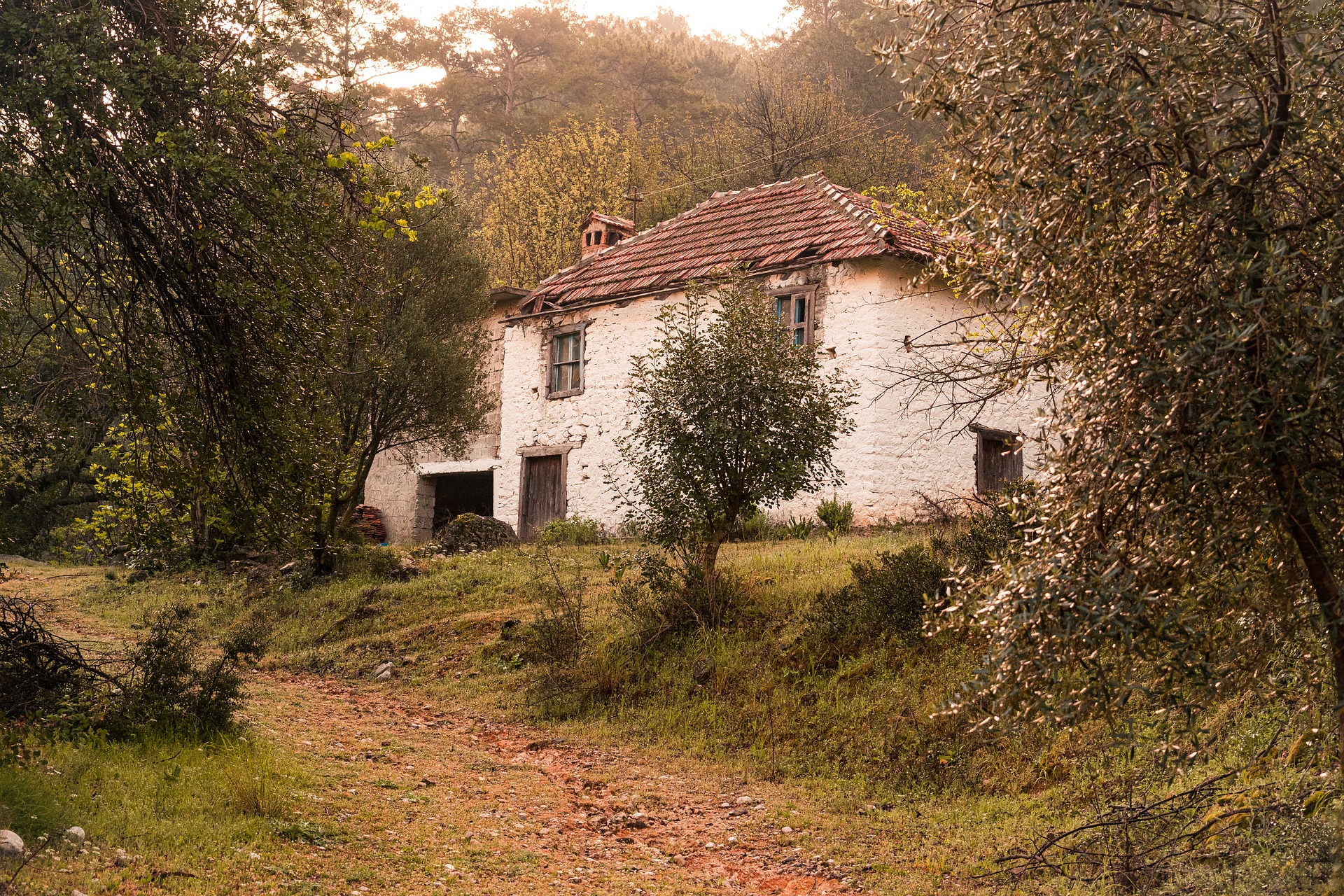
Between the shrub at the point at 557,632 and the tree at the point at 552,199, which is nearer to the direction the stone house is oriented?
the shrub

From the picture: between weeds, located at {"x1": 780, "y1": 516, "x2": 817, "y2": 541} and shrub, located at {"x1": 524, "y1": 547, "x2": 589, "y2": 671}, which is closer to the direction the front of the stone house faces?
the shrub

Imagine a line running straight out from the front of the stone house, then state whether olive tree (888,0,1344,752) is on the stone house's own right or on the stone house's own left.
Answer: on the stone house's own left

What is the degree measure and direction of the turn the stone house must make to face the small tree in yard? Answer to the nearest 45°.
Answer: approximately 45° to its left

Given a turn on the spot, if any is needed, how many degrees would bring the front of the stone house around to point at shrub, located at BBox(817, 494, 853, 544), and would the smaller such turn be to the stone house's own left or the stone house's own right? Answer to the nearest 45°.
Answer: approximately 90° to the stone house's own left

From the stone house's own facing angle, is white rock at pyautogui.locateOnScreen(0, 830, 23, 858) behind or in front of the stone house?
in front

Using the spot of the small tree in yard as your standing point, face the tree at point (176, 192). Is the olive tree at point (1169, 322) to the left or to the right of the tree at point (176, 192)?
left

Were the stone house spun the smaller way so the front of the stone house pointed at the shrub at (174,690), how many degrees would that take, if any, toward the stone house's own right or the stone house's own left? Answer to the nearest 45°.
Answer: approximately 45° to the stone house's own left

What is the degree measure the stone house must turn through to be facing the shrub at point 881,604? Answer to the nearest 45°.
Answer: approximately 45° to its left

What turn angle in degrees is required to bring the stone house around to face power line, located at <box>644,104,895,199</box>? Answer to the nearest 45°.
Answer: approximately 135° to its right

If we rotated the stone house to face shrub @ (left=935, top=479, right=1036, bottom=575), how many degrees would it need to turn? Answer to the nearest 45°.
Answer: approximately 45° to its left

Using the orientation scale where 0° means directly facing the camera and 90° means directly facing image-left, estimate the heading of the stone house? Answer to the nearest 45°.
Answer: approximately 45°

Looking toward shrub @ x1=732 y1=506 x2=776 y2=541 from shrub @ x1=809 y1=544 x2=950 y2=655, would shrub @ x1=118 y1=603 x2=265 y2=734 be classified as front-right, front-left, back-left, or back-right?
back-left
